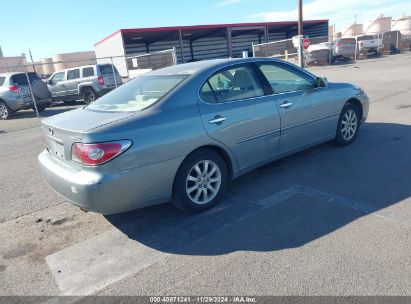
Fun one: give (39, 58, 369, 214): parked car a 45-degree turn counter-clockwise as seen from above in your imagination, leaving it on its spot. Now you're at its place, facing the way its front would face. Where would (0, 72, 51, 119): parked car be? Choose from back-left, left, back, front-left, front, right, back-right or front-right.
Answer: front-left

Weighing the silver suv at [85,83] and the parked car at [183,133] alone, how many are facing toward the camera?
0

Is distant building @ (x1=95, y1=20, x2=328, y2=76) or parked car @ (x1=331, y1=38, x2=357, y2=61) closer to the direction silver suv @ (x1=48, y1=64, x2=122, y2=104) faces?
the distant building

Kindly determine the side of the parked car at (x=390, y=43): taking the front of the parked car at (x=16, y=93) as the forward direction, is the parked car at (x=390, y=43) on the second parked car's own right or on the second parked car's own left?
on the second parked car's own right

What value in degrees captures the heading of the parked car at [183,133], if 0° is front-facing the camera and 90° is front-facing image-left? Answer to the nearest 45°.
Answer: approximately 225°

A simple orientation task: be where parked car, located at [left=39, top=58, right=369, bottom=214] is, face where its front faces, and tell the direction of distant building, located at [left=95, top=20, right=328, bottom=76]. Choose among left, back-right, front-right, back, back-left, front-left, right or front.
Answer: front-left

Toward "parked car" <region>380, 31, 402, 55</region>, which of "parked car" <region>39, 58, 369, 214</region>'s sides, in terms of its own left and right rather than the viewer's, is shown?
front

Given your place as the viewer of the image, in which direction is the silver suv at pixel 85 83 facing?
facing away from the viewer and to the left of the viewer

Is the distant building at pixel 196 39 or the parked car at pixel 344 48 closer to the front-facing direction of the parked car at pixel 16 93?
the distant building

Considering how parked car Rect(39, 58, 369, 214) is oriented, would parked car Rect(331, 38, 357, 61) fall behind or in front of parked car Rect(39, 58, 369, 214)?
in front

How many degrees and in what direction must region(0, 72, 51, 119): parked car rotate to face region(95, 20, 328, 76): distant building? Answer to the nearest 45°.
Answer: approximately 90° to its right

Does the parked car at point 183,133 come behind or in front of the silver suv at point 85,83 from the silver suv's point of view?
behind

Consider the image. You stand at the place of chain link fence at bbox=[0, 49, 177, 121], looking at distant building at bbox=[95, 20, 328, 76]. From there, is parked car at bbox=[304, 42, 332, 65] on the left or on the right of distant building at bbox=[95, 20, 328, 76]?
right

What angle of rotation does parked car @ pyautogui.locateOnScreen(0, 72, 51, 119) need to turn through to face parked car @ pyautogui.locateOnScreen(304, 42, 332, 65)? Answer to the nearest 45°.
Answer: approximately 135° to its right

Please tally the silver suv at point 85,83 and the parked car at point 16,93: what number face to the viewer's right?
0
